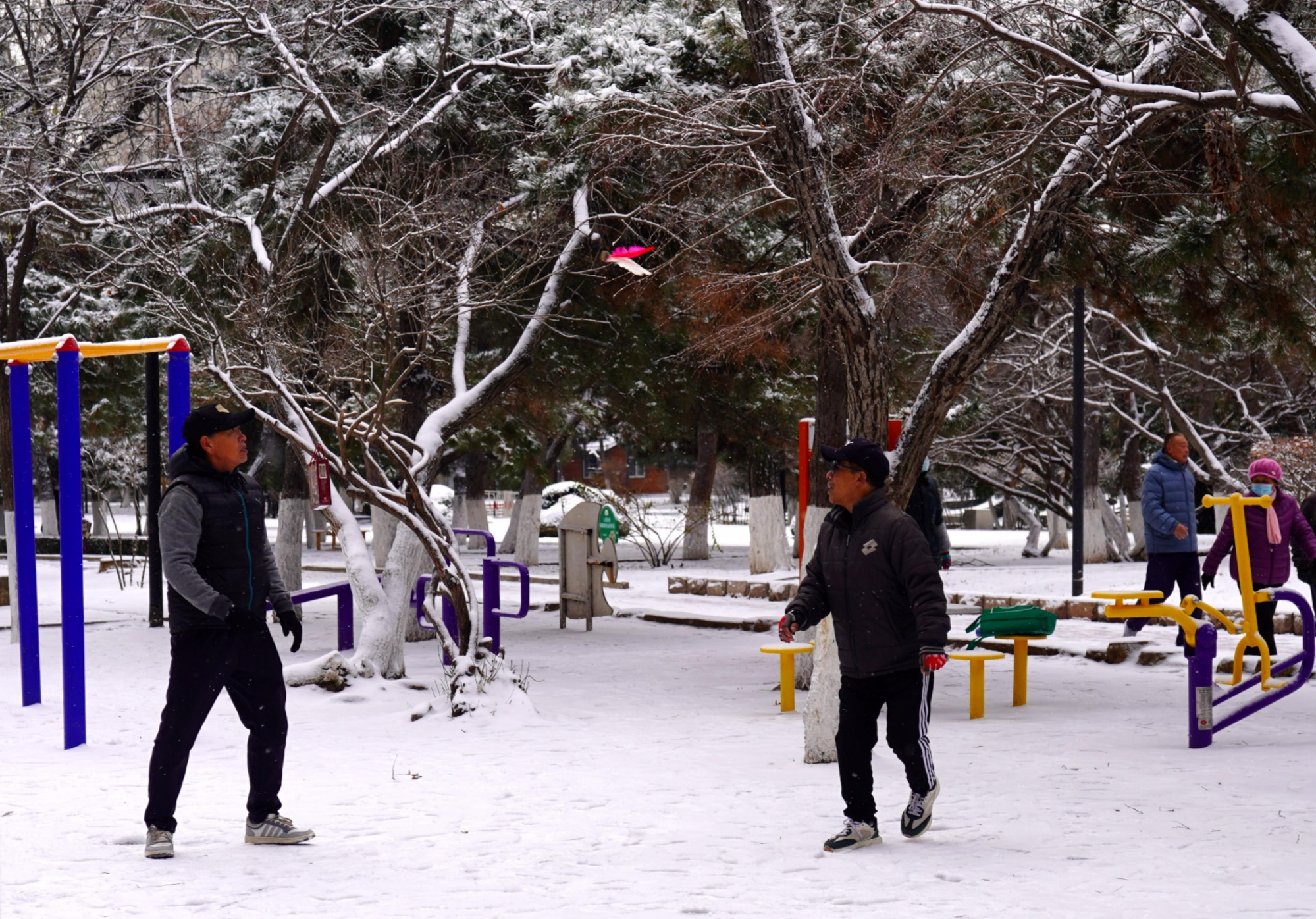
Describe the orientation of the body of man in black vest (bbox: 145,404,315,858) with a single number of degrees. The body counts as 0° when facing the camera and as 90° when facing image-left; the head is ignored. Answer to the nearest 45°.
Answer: approximately 315°

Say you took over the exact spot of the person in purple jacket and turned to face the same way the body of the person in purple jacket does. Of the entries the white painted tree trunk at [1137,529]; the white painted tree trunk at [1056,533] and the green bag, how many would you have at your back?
2

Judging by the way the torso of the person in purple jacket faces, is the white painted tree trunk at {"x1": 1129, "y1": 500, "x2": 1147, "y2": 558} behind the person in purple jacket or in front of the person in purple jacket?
behind

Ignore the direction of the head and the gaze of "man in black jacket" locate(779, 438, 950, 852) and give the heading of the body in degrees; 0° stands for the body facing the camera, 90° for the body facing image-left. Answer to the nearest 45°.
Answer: approximately 45°

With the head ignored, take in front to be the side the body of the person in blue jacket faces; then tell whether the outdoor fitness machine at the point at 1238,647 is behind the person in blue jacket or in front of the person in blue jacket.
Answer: in front

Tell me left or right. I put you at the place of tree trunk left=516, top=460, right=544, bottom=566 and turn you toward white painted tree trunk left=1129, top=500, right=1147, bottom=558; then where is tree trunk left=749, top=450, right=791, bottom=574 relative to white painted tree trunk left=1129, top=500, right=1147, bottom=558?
right

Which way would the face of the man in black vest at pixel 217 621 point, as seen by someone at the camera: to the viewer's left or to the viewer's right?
to the viewer's right

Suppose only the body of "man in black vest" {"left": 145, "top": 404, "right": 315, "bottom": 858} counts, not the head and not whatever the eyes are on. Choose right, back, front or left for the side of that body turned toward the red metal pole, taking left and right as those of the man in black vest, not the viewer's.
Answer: left

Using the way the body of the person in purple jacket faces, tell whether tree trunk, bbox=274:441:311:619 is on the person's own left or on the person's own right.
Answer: on the person's own right

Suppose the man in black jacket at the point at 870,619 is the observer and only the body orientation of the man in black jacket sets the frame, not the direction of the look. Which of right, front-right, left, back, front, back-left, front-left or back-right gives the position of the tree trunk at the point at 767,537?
back-right
